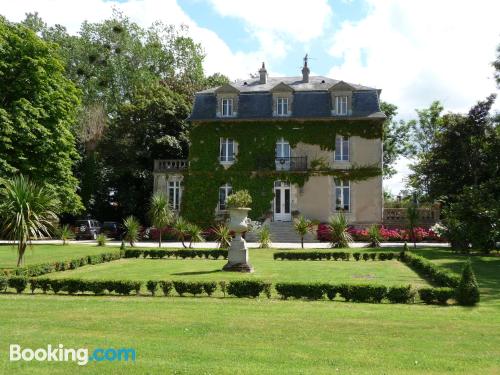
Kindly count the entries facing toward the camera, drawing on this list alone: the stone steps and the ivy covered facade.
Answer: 2

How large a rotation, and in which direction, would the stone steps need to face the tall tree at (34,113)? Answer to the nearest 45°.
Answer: approximately 45° to its right

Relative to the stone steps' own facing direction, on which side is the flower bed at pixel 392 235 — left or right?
on its left

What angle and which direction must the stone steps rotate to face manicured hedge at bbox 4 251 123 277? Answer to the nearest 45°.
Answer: approximately 45° to its right

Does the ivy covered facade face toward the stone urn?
yes

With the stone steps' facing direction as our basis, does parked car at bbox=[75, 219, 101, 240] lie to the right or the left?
on its right

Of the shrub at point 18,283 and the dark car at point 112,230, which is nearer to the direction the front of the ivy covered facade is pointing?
the shrub

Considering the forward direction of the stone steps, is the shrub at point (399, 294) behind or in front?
in front

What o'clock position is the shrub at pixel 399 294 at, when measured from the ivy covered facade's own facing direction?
The shrub is roughly at 12 o'clock from the ivy covered facade.

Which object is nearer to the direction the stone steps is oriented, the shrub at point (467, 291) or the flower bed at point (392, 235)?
the shrub
